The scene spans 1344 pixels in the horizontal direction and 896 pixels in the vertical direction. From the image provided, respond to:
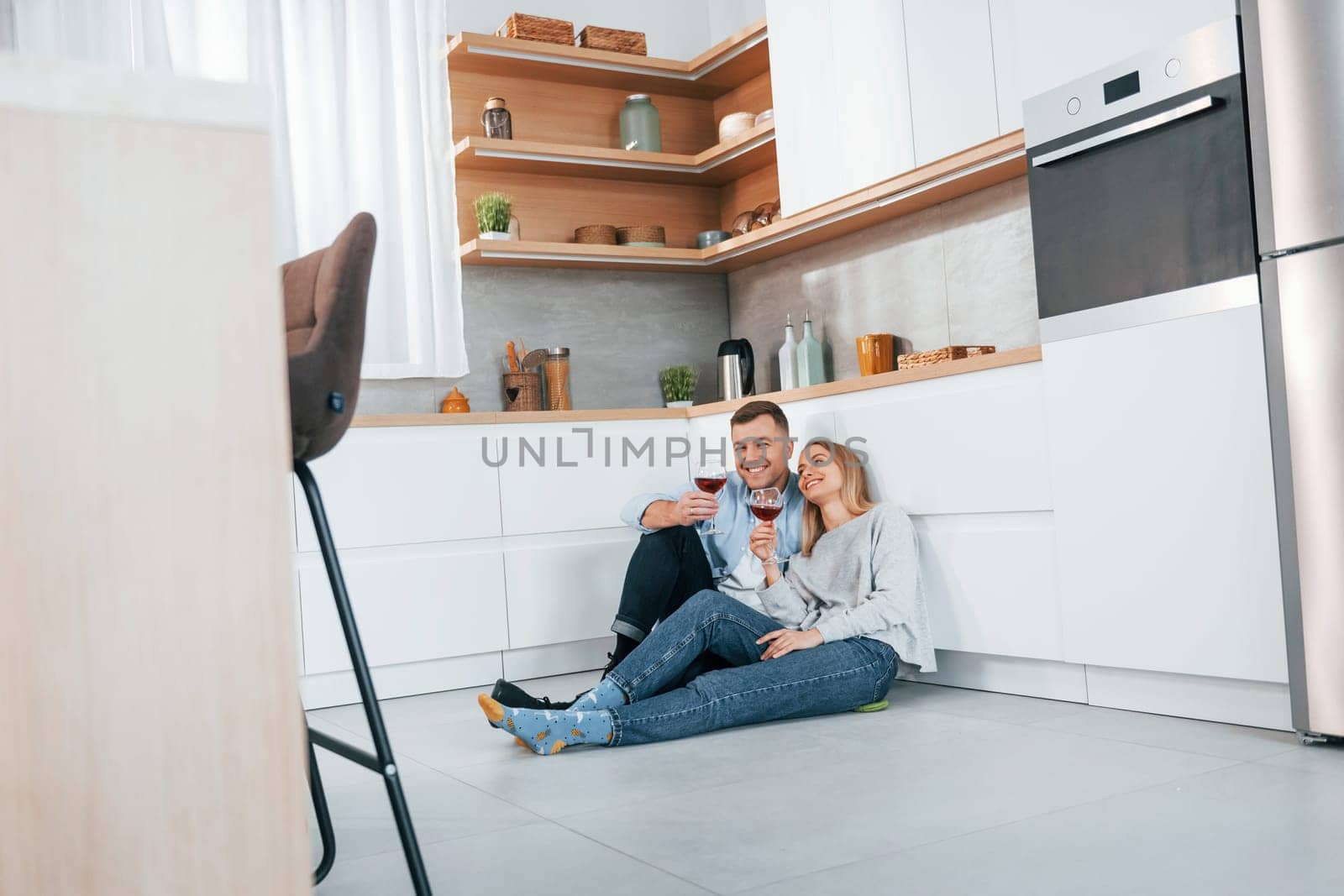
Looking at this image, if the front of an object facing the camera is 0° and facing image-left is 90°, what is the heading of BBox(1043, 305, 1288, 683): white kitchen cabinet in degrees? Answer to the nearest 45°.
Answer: approximately 45°

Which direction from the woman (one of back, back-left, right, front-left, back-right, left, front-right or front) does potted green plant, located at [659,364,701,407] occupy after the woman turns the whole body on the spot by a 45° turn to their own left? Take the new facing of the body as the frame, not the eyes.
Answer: back

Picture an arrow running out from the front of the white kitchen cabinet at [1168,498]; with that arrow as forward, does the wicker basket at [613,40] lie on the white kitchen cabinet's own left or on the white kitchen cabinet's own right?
on the white kitchen cabinet's own right

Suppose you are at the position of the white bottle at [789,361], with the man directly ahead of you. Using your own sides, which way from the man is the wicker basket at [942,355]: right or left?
left

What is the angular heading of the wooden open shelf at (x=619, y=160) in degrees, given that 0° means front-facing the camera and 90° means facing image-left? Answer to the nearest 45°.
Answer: approximately 0°

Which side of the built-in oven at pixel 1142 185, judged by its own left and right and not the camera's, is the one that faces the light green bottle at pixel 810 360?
right
